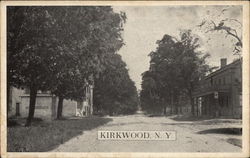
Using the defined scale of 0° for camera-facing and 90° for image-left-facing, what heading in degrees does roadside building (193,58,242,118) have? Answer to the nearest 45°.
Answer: approximately 45°
